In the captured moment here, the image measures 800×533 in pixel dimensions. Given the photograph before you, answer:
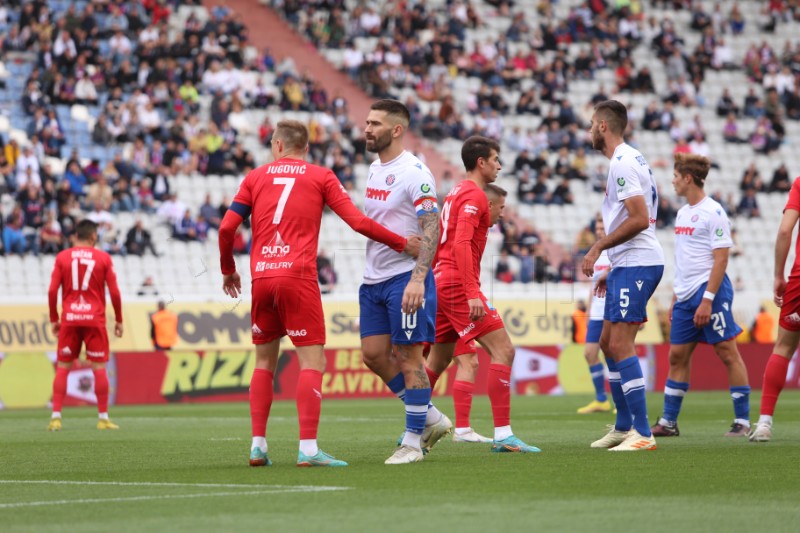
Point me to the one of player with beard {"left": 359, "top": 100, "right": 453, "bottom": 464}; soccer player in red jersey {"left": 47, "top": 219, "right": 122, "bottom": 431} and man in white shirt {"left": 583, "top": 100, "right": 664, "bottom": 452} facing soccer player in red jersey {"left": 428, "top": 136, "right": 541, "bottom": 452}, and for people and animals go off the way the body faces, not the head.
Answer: the man in white shirt

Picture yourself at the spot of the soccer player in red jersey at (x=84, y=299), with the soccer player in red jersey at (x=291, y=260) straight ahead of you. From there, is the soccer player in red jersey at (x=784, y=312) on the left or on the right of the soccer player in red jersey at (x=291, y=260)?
left

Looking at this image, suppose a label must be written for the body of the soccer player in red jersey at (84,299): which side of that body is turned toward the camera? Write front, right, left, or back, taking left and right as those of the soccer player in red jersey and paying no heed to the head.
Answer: back

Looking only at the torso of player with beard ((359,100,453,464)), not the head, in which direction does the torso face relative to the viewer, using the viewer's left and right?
facing the viewer and to the left of the viewer

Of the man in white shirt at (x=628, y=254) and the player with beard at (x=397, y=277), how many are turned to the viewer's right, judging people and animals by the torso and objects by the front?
0

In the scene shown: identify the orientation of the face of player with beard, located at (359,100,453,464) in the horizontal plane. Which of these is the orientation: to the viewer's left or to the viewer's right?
to the viewer's left

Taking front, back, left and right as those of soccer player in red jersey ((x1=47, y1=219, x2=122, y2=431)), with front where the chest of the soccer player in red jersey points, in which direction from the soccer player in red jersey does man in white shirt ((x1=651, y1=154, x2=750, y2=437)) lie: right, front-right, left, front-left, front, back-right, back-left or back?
back-right

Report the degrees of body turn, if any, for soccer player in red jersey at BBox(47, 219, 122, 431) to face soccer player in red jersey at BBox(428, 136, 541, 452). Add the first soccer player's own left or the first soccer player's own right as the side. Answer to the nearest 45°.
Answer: approximately 135° to the first soccer player's own right

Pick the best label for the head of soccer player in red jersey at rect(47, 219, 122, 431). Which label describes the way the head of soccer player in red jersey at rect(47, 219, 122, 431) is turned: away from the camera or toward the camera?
away from the camera

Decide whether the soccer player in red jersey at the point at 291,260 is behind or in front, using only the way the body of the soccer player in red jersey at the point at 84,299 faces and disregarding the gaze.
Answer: behind

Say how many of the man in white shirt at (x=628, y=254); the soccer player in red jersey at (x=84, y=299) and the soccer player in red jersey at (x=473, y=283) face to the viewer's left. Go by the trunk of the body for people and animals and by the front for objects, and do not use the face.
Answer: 1

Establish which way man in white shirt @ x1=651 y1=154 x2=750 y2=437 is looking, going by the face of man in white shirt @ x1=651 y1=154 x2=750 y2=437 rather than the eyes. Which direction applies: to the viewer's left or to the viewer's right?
to the viewer's left

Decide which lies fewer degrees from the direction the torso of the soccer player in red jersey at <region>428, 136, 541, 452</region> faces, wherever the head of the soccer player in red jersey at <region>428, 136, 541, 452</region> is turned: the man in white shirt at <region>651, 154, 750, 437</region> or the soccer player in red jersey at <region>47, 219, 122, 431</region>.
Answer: the man in white shirt

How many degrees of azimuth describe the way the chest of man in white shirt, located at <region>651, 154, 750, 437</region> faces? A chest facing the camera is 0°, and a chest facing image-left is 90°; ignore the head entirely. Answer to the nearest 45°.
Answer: approximately 45°

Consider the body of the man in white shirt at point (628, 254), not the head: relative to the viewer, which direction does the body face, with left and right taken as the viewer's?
facing to the left of the viewer
